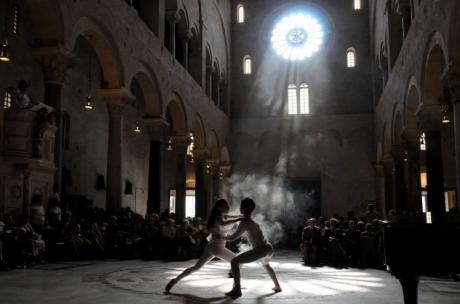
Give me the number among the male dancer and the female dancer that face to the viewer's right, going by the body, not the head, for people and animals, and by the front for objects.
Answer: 1

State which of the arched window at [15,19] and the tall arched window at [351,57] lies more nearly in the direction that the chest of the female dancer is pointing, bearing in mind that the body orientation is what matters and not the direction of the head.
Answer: the tall arched window

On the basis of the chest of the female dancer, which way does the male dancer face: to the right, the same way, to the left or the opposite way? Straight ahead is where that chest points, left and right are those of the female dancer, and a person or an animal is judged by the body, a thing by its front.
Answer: the opposite way

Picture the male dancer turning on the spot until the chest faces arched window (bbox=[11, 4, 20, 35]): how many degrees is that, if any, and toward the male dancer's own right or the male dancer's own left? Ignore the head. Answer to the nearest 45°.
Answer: approximately 45° to the male dancer's own right

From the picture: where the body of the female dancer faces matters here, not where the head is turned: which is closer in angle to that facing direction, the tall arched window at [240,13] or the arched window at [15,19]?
the tall arched window

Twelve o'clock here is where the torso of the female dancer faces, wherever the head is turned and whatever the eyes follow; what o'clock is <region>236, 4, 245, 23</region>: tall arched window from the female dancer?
The tall arched window is roughly at 9 o'clock from the female dancer.

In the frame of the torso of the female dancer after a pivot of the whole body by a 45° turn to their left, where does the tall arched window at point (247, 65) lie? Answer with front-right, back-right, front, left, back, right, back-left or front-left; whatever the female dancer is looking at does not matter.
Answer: front-left

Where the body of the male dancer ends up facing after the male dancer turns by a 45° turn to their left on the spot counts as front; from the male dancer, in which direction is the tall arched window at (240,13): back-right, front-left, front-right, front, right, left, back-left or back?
back-right

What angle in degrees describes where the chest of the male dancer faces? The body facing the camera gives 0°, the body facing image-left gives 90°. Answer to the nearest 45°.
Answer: approximately 90°

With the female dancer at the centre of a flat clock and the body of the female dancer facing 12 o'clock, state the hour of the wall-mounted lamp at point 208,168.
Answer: The wall-mounted lamp is roughly at 9 o'clock from the female dancer.

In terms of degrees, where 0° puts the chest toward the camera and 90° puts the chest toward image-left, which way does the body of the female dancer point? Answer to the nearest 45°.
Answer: approximately 270°

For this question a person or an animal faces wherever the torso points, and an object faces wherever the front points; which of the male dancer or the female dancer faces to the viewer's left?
the male dancer

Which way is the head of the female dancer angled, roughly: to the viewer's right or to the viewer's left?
to the viewer's right

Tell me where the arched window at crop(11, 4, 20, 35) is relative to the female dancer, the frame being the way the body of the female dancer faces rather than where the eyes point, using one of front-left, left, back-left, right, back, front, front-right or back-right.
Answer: back-left

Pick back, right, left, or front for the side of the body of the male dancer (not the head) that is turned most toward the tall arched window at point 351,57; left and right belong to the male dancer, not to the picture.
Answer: right
